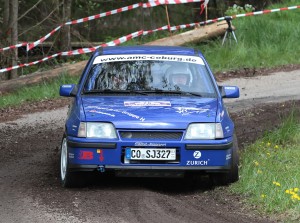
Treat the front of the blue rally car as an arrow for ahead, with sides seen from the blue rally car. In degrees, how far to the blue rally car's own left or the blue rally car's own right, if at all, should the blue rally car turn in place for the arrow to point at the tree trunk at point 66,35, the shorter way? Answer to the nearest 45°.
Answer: approximately 180°

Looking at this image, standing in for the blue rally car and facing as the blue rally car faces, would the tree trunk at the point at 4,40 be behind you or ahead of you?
behind

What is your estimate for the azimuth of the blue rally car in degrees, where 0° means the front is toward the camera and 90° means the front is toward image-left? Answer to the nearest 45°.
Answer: approximately 0°
